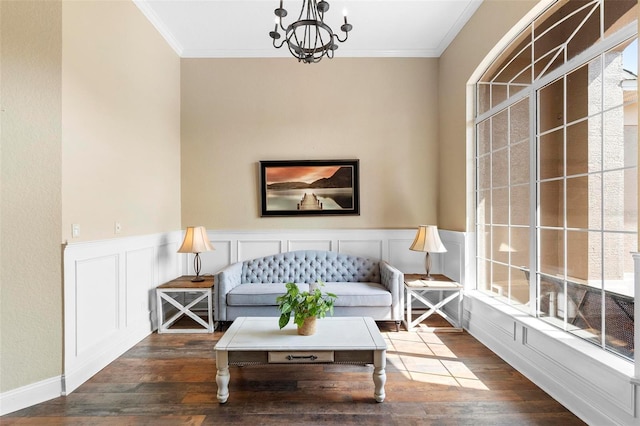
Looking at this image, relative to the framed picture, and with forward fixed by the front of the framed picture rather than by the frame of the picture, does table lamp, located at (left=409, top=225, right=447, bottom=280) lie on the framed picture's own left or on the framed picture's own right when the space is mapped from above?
on the framed picture's own left

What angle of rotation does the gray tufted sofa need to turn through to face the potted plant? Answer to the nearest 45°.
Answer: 0° — it already faces it

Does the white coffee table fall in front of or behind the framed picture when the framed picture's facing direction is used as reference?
in front

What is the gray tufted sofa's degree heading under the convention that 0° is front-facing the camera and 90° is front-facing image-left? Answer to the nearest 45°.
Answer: approximately 0°

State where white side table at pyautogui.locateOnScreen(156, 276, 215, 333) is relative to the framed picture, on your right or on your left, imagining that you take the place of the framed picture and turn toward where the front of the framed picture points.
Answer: on your right

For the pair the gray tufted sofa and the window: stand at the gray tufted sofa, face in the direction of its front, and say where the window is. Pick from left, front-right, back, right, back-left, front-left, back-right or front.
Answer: front-left

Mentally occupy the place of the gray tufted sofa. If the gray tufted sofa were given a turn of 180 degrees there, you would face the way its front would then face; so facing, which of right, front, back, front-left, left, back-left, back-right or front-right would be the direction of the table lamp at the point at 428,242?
right

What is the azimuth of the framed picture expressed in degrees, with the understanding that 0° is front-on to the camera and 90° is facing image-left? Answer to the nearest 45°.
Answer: approximately 0°

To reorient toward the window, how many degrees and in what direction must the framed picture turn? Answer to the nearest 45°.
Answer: approximately 45° to its left

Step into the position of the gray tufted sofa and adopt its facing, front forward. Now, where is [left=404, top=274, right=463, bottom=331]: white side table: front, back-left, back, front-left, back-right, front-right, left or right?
left

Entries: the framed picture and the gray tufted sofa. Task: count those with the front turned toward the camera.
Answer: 2

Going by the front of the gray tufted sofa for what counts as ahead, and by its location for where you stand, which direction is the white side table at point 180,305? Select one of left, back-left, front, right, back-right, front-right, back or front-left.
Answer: right

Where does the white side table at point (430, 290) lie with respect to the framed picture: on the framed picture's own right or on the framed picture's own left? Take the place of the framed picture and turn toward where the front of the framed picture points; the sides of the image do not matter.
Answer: on the framed picture's own left
